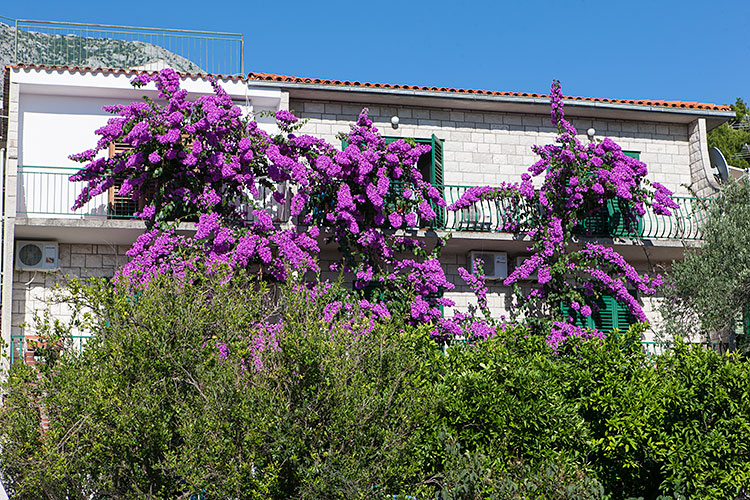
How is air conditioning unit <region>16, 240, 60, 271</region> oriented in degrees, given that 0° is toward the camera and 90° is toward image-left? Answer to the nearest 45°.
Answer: approximately 0°

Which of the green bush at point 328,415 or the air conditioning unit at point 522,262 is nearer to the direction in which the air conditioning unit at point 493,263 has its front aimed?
the green bush

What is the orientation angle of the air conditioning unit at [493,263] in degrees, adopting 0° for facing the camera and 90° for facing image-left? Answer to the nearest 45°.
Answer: approximately 0°

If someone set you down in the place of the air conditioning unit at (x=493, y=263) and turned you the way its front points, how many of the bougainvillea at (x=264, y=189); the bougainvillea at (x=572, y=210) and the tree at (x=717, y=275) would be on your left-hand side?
2

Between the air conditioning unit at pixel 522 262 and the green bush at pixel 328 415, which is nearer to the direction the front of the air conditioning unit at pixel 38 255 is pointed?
the green bush

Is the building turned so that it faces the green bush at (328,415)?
yes

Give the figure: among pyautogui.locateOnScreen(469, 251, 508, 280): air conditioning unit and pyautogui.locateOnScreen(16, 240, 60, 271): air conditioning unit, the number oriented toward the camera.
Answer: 2

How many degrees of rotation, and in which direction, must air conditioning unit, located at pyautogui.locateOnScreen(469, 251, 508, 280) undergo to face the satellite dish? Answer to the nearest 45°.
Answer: approximately 135° to its left
